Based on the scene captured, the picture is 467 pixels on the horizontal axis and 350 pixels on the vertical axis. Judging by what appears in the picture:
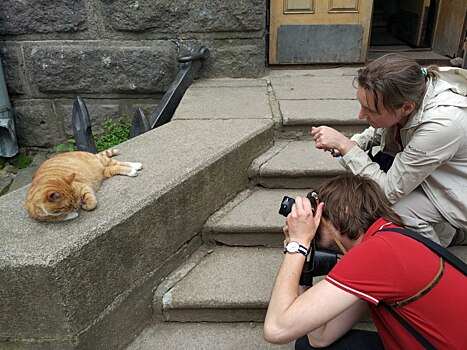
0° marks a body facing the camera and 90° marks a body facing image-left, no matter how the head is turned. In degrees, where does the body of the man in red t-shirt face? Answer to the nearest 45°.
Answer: approximately 90°

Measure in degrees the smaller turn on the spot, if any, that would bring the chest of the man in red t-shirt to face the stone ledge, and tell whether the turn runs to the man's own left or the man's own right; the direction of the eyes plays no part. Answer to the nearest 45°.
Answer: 0° — they already face it

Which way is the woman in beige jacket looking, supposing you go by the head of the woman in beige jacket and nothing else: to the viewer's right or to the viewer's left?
to the viewer's left

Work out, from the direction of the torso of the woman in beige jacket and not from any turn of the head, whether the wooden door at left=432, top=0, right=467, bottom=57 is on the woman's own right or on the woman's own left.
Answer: on the woman's own right

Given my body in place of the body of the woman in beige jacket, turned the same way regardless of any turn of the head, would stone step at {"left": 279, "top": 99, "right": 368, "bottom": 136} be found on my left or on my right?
on my right

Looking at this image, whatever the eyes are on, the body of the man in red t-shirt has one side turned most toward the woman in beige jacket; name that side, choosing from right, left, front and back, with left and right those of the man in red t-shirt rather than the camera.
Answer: right

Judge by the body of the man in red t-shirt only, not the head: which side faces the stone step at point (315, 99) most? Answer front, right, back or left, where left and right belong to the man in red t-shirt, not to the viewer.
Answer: right

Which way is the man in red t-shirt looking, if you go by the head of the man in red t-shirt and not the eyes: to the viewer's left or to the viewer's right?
to the viewer's left

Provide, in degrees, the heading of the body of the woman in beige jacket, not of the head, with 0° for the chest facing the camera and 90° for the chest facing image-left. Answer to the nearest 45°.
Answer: approximately 90°

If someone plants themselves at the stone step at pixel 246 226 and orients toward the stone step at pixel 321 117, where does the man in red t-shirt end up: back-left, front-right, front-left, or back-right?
back-right

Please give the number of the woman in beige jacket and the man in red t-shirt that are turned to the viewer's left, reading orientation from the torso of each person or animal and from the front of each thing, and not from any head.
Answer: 2
